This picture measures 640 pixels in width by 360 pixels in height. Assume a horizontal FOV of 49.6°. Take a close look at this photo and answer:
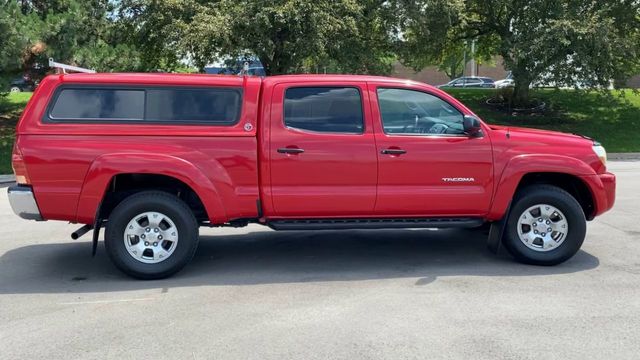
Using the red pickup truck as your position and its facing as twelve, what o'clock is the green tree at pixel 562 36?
The green tree is roughly at 10 o'clock from the red pickup truck.

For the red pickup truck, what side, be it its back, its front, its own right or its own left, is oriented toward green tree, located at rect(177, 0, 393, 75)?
left

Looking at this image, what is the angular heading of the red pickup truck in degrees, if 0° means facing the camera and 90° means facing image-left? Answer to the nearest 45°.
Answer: approximately 270°

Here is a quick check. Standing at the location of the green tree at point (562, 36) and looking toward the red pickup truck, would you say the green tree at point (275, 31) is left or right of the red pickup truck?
right
